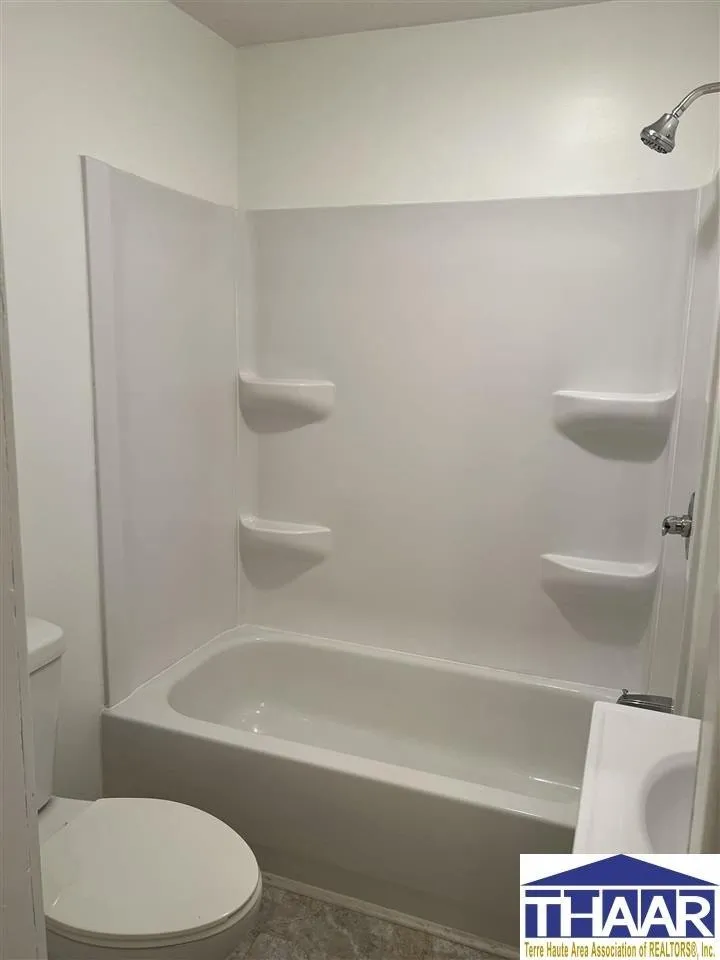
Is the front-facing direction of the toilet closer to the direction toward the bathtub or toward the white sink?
the white sink

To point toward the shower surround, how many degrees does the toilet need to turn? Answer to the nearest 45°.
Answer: approximately 90° to its left

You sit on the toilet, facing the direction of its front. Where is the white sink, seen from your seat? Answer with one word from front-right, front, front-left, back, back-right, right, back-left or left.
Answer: front

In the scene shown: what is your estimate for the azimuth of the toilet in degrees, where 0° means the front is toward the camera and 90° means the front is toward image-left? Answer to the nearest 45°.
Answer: approximately 315°

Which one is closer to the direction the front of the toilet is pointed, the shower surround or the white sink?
the white sink

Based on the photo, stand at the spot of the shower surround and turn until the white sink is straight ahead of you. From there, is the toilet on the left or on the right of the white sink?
right
